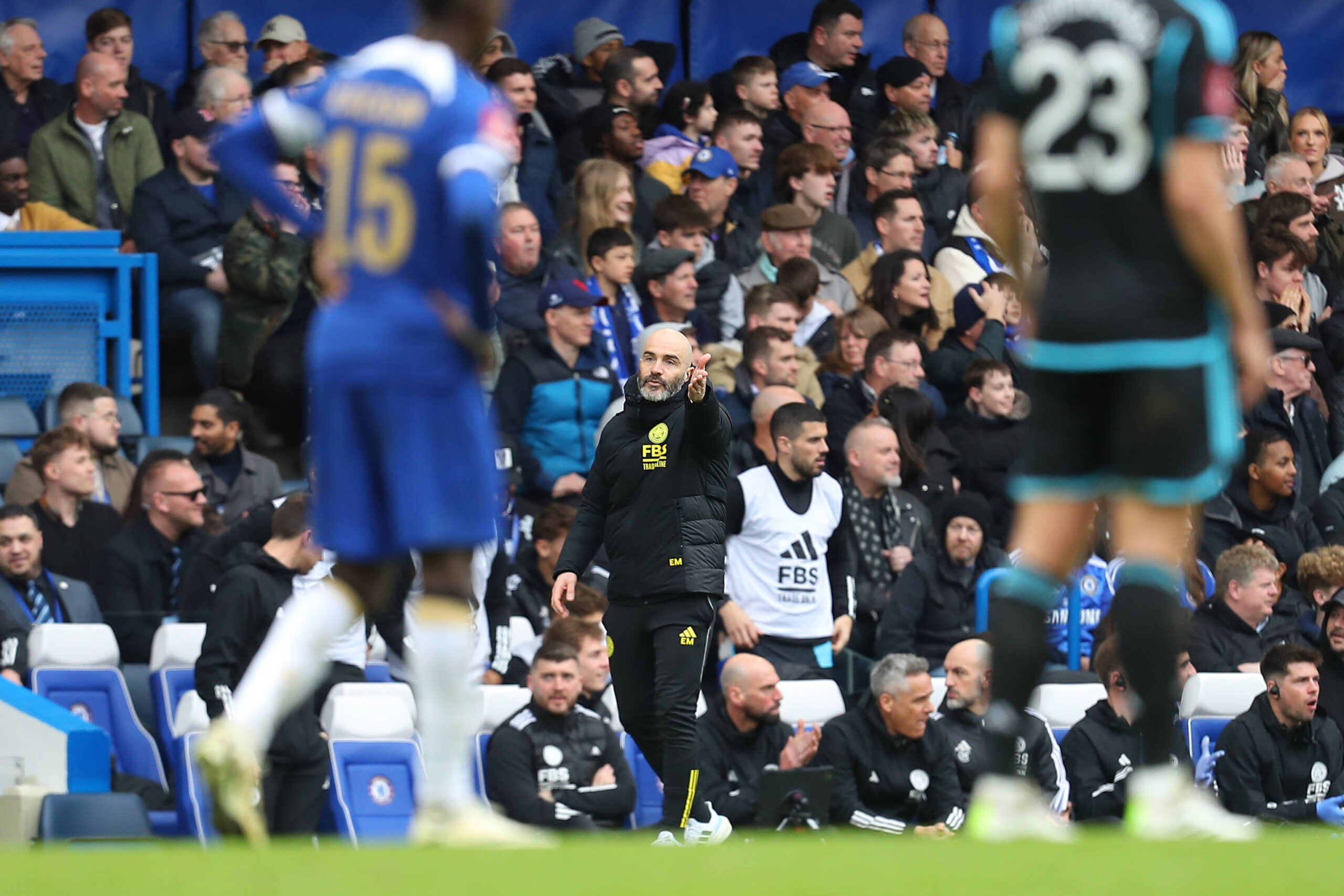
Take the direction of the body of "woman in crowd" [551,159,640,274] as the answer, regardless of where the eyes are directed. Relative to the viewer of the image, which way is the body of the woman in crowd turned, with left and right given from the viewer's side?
facing the viewer and to the right of the viewer

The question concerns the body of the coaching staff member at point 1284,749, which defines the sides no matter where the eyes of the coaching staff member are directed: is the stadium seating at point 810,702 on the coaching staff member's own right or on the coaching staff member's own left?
on the coaching staff member's own right

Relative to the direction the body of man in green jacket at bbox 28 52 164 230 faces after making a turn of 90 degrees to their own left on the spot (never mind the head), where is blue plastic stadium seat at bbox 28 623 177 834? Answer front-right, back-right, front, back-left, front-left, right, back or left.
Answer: back-right

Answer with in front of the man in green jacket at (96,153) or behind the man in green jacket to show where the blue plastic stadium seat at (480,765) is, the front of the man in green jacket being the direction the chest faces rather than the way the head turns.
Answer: in front

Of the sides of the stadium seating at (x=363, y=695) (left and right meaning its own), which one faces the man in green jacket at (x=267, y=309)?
back

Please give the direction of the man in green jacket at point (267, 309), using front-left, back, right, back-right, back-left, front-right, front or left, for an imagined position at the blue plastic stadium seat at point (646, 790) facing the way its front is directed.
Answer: back-right

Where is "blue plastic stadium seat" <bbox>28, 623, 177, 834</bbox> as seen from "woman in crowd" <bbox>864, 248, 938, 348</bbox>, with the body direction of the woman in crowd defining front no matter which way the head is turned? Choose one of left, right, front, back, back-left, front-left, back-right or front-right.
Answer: right

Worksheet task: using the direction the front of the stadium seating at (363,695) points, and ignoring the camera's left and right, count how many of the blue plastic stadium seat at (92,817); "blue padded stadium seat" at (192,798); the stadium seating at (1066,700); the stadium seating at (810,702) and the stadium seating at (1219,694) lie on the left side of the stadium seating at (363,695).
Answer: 3

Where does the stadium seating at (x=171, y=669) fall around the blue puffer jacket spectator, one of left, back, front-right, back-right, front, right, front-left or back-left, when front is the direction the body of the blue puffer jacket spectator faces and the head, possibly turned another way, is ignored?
right

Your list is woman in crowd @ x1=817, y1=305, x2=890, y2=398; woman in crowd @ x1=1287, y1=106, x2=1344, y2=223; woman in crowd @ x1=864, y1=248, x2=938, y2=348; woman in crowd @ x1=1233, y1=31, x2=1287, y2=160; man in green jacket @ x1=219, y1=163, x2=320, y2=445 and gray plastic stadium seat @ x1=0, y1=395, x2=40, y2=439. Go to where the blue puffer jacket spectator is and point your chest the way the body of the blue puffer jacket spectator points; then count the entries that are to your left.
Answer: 4

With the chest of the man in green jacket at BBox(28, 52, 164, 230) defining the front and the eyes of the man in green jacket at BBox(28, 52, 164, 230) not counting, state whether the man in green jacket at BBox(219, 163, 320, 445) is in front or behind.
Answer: in front

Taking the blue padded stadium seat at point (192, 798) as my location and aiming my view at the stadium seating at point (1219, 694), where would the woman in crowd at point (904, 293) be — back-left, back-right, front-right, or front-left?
front-left

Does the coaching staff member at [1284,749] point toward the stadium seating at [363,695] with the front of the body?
no

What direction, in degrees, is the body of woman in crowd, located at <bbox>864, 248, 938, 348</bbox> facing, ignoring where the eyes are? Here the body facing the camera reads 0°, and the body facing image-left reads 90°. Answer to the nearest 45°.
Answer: approximately 315°

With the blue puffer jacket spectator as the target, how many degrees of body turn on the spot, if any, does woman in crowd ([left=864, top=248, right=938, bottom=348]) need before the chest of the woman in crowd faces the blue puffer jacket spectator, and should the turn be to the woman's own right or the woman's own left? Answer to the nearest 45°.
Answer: approximately 90° to the woman's own right

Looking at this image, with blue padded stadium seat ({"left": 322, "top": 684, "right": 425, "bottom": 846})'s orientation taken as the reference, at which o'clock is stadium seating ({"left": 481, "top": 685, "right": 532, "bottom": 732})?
The stadium seating is roughly at 8 o'clock from the blue padded stadium seat.

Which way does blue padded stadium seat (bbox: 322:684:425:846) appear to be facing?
toward the camera
